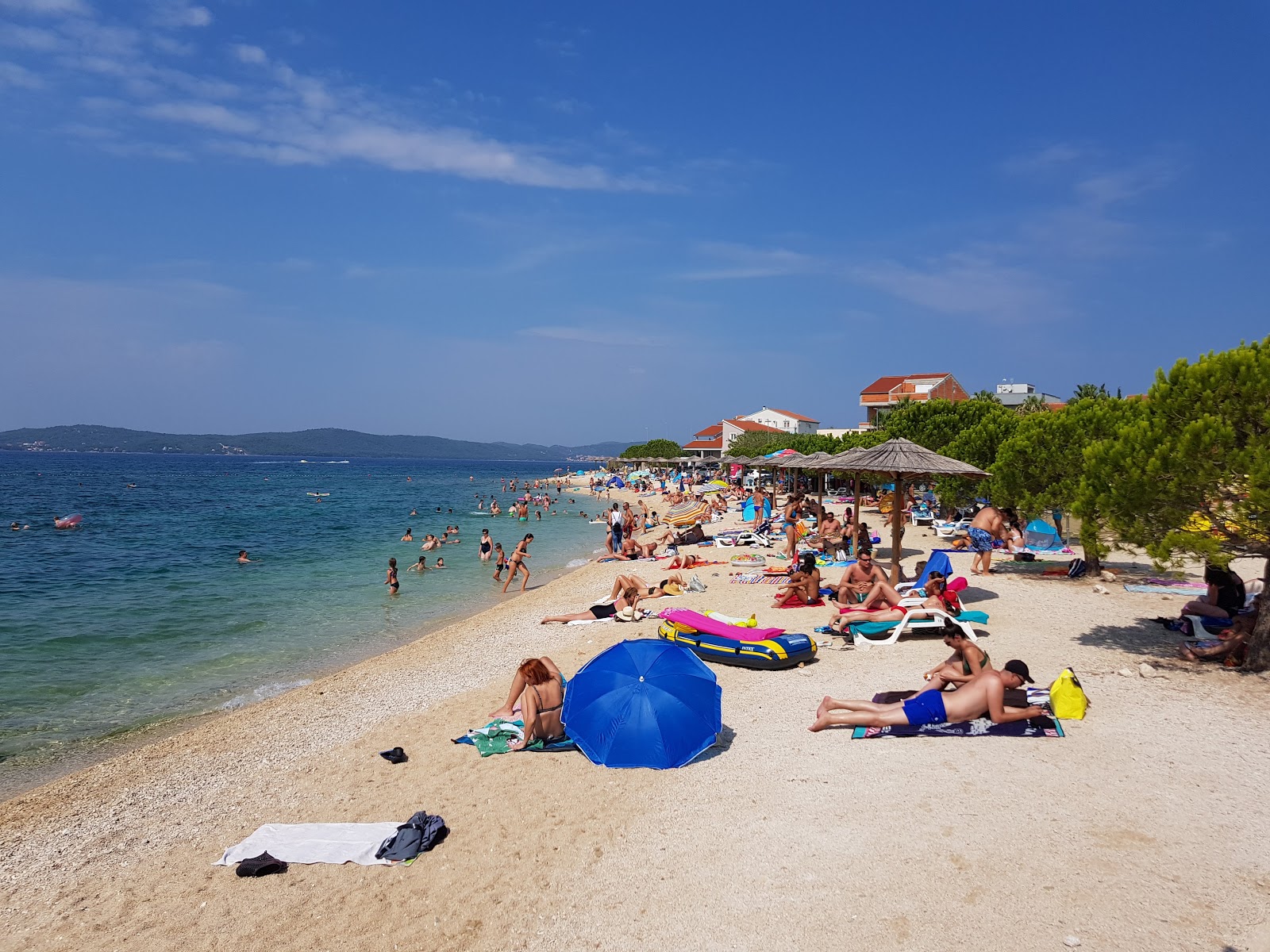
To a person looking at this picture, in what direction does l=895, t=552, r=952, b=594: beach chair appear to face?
facing to the left of the viewer

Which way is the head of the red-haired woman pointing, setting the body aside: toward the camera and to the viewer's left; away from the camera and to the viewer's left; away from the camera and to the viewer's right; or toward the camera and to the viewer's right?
away from the camera and to the viewer's left

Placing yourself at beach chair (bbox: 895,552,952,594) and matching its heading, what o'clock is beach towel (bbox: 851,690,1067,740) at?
The beach towel is roughly at 9 o'clock from the beach chair.

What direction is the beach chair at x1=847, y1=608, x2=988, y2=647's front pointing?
to the viewer's left

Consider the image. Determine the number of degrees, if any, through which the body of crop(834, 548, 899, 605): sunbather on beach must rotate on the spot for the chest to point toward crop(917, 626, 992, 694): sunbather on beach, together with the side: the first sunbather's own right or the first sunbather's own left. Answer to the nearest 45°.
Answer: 0° — they already face them

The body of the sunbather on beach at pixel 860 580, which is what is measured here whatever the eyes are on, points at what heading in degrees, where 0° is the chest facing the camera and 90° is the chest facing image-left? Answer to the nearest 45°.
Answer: approximately 0°

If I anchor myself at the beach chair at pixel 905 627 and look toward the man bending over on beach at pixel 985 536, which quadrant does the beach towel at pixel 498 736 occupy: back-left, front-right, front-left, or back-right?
back-left

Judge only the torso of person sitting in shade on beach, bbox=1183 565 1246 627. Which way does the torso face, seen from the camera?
to the viewer's left

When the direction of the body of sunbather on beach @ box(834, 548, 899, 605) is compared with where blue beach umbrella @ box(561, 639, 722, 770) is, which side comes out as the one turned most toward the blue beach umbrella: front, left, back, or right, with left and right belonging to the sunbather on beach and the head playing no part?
front

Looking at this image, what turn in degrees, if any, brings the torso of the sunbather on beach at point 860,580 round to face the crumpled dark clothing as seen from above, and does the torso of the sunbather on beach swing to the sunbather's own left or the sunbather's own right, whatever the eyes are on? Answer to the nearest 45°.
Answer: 0° — they already face it

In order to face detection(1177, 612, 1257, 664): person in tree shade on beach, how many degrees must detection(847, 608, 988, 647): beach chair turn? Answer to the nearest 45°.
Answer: approximately 180°

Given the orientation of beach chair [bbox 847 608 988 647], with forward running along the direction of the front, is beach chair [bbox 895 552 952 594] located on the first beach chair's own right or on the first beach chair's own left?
on the first beach chair's own right

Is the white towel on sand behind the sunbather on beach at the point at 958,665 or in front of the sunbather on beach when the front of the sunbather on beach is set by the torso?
in front

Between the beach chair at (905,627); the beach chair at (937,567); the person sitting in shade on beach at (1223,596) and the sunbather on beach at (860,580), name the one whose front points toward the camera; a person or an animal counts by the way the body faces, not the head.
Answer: the sunbather on beach at (860,580)

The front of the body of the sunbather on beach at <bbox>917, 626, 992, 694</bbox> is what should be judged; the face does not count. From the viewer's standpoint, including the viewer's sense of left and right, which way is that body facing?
facing to the left of the viewer

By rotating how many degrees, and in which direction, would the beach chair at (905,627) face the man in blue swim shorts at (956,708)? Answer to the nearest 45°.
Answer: approximately 90° to its left

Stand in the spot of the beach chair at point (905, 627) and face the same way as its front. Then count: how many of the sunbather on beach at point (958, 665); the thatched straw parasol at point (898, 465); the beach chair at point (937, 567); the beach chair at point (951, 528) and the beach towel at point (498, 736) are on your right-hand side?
3
